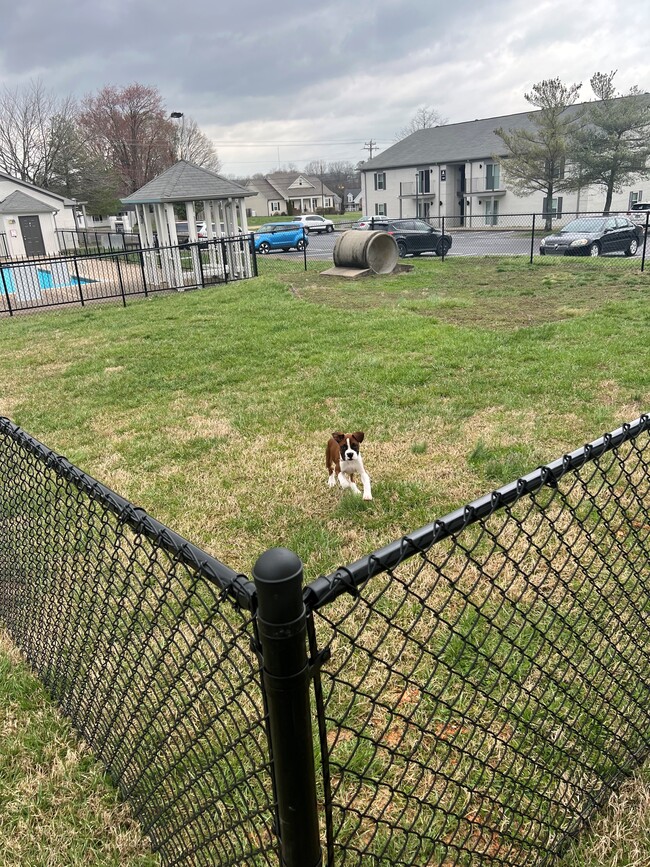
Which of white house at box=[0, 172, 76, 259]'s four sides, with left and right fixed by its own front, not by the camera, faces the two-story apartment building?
left

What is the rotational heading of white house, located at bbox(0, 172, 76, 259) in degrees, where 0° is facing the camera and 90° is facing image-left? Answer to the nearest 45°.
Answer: approximately 0°

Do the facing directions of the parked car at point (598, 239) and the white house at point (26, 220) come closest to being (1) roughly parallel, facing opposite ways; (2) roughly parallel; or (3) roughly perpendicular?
roughly perpendicular

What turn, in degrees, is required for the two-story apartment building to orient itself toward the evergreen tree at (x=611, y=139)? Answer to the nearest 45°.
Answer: approximately 90° to its left

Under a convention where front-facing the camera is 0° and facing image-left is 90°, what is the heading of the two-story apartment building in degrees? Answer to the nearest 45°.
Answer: approximately 45°

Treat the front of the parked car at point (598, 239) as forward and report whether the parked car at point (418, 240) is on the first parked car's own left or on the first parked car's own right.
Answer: on the first parked car's own right

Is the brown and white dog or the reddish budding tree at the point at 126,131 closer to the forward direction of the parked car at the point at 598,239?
the brown and white dog

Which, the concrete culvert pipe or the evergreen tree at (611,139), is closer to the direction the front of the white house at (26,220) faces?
the concrete culvert pipe
